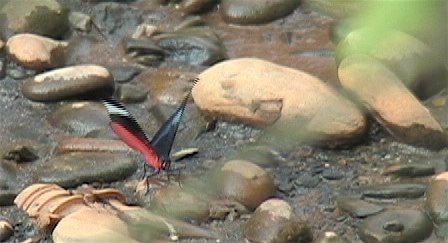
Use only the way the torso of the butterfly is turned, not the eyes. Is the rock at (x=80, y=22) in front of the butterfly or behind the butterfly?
behind

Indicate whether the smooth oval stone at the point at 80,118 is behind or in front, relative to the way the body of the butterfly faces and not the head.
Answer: behind

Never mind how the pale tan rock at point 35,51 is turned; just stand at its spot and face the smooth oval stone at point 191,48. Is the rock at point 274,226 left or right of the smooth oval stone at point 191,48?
right

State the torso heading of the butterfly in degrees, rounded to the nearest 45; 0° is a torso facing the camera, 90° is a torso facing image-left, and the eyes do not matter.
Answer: approximately 315°

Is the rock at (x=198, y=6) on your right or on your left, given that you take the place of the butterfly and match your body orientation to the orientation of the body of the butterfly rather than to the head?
on your left

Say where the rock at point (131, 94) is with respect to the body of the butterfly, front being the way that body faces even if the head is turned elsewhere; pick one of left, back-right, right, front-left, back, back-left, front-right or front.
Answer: back-left

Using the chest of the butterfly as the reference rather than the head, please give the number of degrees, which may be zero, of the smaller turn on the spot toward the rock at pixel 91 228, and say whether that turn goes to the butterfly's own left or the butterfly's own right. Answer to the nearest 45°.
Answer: approximately 90° to the butterfly's own right
